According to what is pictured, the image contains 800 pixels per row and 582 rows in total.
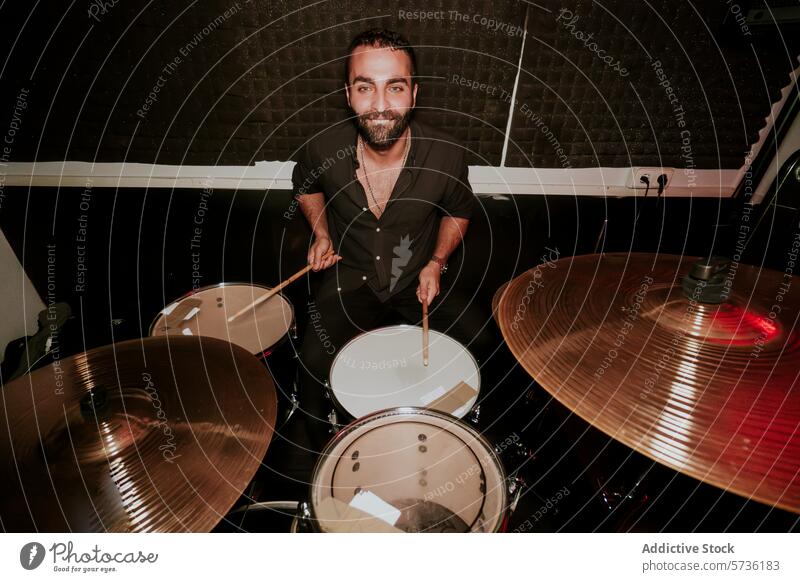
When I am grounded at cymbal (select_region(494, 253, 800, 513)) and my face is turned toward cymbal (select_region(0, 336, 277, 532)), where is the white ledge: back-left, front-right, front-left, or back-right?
front-right

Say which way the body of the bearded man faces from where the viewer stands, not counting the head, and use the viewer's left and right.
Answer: facing the viewer

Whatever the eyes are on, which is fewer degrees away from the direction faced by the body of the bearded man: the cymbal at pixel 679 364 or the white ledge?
the cymbal

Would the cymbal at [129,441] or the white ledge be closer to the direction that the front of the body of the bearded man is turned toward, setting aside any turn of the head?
the cymbal

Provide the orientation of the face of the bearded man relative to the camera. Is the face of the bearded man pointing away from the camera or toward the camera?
toward the camera

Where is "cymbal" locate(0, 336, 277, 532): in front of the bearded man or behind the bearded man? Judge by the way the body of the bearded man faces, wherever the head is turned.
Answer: in front

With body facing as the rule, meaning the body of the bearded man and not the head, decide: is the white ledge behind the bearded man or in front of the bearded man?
behind
